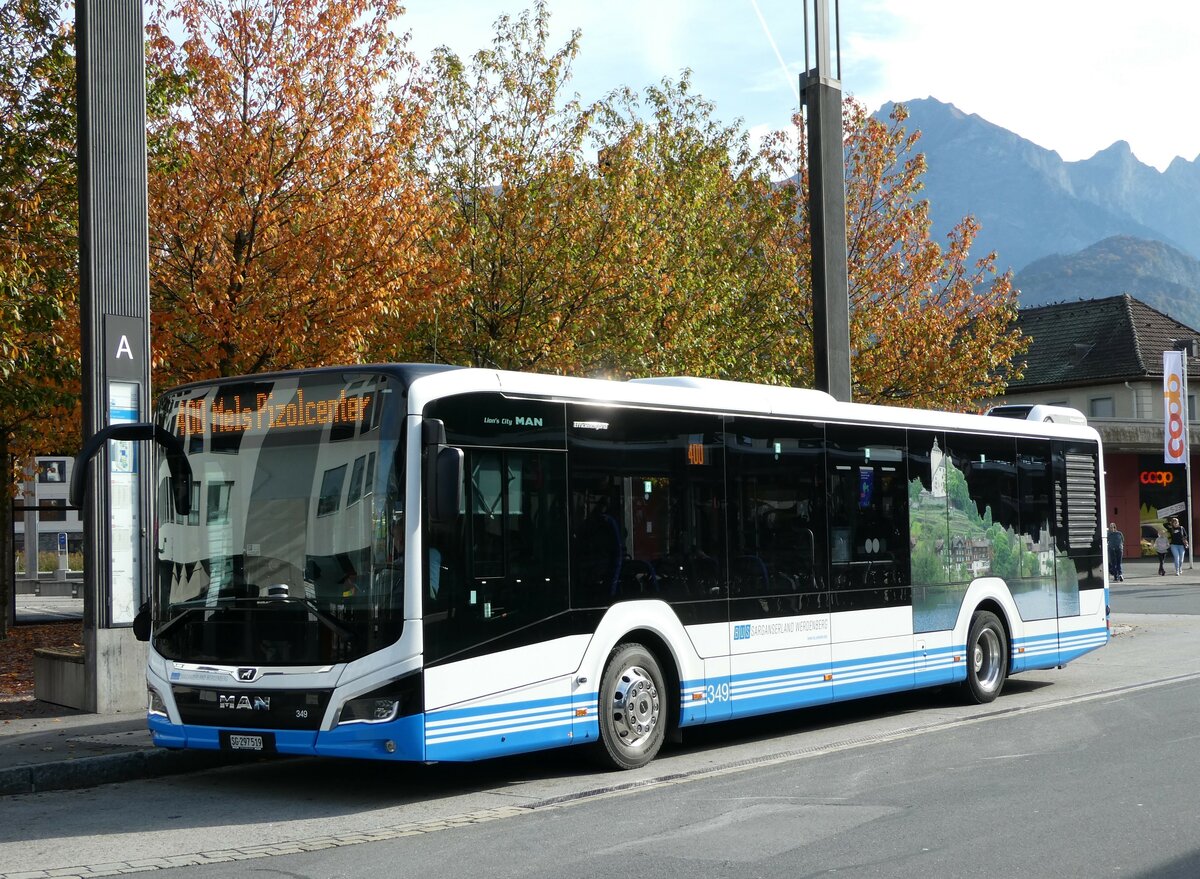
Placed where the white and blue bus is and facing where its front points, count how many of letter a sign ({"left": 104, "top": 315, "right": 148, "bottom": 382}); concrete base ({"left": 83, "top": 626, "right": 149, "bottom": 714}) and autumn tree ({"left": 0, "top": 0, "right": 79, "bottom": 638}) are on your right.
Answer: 3

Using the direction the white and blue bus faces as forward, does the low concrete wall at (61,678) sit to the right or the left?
on its right

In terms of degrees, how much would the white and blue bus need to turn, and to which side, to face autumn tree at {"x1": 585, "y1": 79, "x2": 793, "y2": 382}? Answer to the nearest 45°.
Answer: approximately 135° to its right

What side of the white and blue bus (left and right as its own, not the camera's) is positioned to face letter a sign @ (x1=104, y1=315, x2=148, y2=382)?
front

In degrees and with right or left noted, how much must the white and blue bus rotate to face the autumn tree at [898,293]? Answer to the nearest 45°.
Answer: approximately 135° to its right

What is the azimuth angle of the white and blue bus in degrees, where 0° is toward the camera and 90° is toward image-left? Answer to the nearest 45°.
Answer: approximately 45°

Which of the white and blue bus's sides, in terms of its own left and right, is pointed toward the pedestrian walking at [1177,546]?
back

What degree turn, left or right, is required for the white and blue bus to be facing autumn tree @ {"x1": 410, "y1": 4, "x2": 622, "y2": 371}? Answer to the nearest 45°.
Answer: approximately 135° to its right

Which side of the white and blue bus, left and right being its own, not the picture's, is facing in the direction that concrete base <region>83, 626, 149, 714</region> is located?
front

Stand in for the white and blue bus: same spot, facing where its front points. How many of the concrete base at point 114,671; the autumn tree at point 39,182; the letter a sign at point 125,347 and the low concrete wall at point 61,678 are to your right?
4

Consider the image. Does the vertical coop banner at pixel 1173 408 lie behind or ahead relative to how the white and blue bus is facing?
behind
